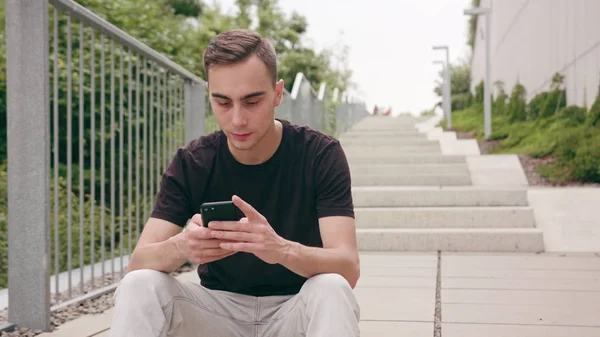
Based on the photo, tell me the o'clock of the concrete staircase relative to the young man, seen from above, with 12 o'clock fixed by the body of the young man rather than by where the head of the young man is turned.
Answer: The concrete staircase is roughly at 7 o'clock from the young man.

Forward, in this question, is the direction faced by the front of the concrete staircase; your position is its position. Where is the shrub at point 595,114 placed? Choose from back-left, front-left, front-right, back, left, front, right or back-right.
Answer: back-left

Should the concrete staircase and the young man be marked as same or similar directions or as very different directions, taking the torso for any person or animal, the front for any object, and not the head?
same or similar directions

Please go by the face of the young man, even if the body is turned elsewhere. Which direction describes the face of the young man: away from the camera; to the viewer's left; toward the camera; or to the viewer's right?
toward the camera

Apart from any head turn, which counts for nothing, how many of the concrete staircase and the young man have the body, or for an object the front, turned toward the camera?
2

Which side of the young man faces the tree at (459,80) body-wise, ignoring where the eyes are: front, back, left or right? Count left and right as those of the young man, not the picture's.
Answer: back

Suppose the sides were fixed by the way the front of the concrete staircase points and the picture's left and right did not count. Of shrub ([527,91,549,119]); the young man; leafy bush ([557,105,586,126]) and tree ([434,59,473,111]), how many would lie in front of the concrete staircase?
1

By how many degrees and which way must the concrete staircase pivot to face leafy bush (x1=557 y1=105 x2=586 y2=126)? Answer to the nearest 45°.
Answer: approximately 135° to its left

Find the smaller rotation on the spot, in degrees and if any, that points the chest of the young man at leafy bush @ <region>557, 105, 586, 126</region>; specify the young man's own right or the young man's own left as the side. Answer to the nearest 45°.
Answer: approximately 135° to the young man's own left

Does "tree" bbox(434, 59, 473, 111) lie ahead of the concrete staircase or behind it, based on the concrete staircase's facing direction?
behind

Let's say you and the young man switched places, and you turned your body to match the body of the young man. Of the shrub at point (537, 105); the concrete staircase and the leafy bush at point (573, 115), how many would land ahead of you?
0

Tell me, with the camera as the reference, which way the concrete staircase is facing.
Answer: facing the viewer

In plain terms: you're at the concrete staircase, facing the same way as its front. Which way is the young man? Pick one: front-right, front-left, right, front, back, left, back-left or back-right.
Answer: front
